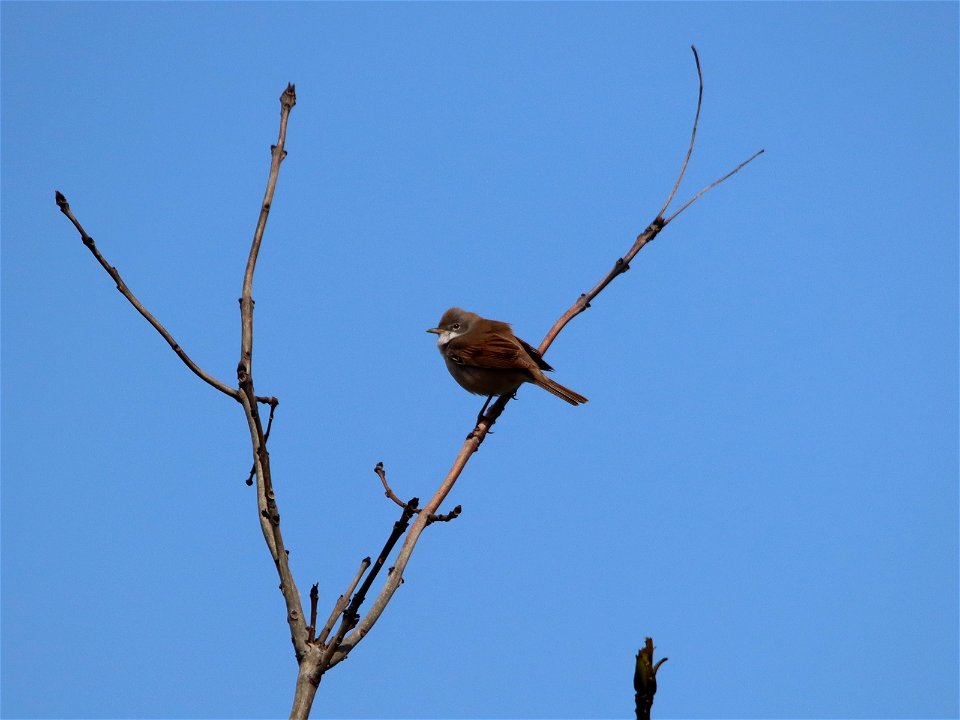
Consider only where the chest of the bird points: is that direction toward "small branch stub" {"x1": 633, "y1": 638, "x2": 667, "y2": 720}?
no

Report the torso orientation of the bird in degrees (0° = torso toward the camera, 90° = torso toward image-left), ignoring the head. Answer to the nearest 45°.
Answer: approximately 90°
